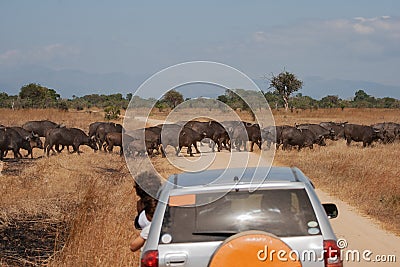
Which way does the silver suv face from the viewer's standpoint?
away from the camera

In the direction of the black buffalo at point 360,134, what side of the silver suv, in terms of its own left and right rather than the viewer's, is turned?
front
